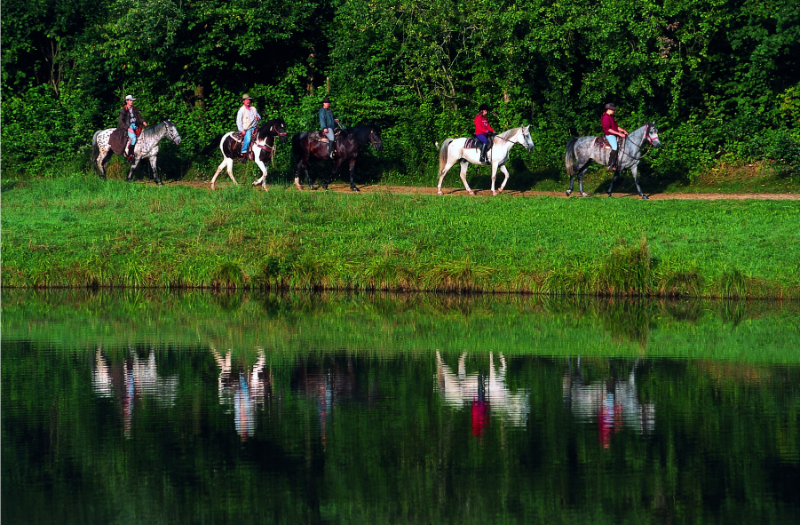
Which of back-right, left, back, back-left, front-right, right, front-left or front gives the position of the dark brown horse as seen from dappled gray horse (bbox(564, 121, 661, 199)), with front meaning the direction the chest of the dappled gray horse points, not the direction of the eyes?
back

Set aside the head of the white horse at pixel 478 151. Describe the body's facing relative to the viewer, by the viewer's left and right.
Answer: facing to the right of the viewer

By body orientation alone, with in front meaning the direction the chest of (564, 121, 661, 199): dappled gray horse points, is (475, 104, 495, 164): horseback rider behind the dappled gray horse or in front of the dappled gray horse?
behind

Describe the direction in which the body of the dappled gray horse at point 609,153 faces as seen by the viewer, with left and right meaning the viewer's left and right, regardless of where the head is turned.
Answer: facing to the right of the viewer

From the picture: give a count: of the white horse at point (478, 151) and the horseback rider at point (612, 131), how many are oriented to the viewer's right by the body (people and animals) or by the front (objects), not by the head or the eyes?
2

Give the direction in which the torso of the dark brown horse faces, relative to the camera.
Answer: to the viewer's right

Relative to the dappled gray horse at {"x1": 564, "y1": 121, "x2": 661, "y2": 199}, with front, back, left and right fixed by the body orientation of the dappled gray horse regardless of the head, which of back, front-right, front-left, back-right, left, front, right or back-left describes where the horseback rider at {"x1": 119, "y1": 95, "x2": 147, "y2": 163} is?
back

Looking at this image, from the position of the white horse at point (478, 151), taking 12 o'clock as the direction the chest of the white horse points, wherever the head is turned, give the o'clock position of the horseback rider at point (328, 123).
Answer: The horseback rider is roughly at 6 o'clock from the white horse.

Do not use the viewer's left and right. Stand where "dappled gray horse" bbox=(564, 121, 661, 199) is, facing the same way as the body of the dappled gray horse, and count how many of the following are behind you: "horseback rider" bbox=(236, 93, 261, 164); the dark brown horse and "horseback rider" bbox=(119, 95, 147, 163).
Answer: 3

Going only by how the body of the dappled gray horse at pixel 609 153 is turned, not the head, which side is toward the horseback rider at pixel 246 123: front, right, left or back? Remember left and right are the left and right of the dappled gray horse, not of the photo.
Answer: back

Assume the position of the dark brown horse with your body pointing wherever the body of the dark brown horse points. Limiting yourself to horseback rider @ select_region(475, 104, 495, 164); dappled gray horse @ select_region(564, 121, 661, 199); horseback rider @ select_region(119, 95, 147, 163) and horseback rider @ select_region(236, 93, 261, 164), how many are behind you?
2

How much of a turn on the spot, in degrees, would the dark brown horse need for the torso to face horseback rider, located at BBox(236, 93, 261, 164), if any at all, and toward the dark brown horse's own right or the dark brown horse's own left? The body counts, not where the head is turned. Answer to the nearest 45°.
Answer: approximately 180°
